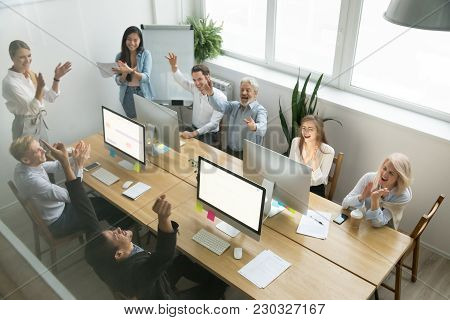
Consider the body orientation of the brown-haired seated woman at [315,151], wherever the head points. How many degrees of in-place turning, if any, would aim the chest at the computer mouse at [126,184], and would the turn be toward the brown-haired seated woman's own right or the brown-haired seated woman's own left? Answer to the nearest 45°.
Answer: approximately 45° to the brown-haired seated woman's own right

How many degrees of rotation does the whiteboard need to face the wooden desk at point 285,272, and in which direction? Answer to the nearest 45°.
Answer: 0° — it already faces it

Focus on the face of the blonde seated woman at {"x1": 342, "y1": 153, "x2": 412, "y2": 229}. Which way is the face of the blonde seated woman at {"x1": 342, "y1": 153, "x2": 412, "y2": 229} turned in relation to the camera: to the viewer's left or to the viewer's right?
to the viewer's left

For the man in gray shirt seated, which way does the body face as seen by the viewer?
to the viewer's right

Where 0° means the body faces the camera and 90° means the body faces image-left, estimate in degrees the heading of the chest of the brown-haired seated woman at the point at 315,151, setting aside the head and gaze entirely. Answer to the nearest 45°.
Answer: approximately 45°

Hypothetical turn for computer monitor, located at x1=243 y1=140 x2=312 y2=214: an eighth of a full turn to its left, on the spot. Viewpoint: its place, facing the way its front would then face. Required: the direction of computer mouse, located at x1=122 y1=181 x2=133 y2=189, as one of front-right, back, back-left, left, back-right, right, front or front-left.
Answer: left

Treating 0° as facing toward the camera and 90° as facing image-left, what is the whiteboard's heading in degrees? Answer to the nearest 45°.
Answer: approximately 0°

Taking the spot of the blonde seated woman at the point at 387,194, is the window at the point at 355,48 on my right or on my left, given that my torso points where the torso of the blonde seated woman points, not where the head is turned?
on my right

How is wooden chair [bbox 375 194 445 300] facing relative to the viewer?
to the viewer's left
